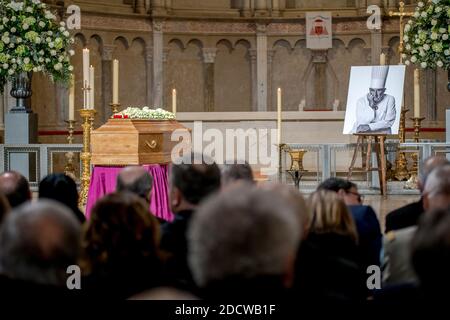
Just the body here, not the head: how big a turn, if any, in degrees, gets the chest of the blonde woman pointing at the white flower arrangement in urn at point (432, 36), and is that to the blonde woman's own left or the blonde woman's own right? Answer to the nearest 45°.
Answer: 0° — they already face it

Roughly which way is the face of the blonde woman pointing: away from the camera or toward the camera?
away from the camera

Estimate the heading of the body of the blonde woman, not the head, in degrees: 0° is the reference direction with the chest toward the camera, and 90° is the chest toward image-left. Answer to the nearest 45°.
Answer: approximately 180°

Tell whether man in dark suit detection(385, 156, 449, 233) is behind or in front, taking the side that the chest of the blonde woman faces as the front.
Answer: in front

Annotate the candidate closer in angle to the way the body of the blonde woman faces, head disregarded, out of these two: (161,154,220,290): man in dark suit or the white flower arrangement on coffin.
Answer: the white flower arrangement on coffin

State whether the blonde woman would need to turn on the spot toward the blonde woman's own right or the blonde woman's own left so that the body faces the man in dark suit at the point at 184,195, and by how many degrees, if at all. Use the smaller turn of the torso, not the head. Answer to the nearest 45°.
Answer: approximately 90° to the blonde woman's own left
